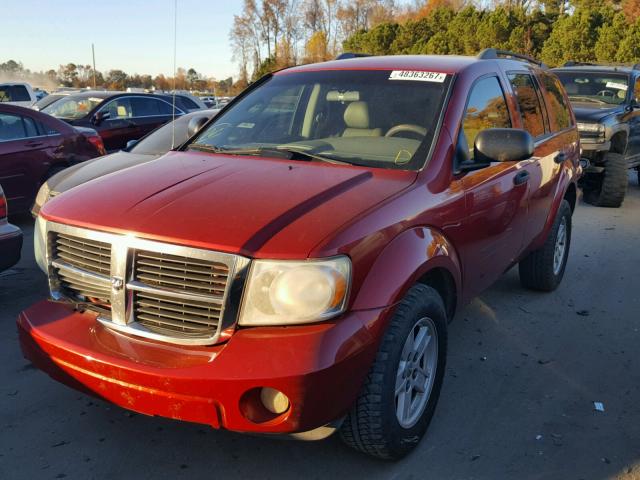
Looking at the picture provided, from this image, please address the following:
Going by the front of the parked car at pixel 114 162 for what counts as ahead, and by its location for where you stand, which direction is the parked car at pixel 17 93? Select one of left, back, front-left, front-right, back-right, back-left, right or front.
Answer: back-right

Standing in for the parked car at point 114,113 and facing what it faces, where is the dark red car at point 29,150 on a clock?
The dark red car is roughly at 11 o'clock from the parked car.

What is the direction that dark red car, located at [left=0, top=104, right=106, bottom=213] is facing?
to the viewer's left

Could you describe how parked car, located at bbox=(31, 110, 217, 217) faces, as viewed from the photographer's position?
facing the viewer and to the left of the viewer

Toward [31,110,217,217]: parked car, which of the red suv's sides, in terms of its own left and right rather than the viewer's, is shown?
right

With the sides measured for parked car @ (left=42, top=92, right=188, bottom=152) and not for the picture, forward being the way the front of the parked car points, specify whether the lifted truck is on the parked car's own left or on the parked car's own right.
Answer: on the parked car's own left

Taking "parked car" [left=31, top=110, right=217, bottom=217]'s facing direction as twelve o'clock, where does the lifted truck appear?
The lifted truck is roughly at 7 o'clock from the parked car.
